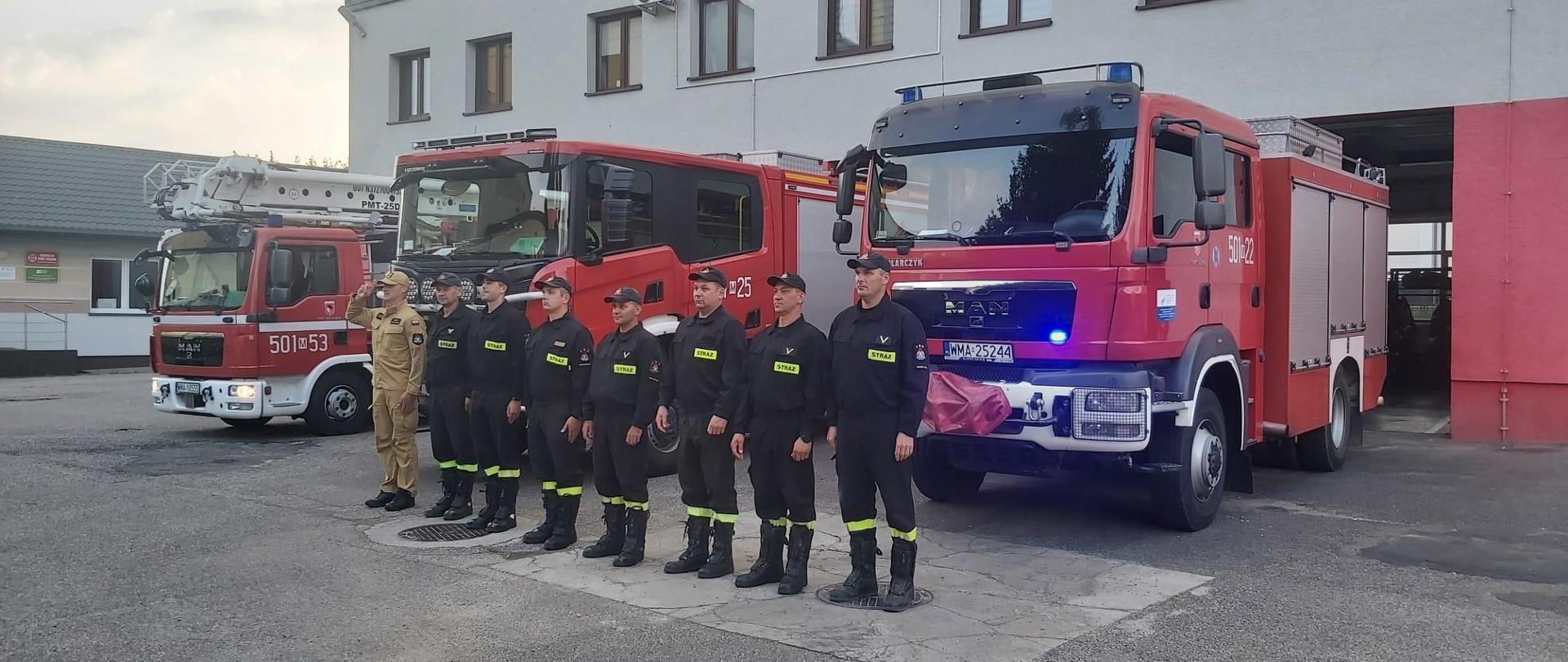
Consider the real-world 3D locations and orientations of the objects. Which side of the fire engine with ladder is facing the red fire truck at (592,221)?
left

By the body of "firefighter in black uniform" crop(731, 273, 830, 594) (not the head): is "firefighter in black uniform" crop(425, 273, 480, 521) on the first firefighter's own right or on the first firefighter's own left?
on the first firefighter's own right

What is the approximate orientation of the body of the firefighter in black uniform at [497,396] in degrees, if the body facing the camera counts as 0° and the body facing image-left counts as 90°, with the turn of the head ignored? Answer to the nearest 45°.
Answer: approximately 45°

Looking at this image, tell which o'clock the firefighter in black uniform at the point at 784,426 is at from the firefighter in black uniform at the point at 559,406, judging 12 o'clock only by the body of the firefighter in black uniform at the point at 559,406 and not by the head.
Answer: the firefighter in black uniform at the point at 784,426 is roughly at 9 o'clock from the firefighter in black uniform at the point at 559,406.

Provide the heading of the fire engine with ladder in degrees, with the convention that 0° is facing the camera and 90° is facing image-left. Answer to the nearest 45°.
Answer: approximately 45°

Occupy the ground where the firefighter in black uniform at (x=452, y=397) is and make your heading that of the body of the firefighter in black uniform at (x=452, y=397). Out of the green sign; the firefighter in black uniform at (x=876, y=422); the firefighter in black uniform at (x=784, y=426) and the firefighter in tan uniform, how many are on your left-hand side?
2

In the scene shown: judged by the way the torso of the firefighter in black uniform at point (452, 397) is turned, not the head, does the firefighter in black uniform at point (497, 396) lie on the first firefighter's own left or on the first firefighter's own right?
on the first firefighter's own left

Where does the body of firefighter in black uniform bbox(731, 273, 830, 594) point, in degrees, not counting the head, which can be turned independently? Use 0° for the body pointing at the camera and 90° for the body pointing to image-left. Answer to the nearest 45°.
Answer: approximately 45°
